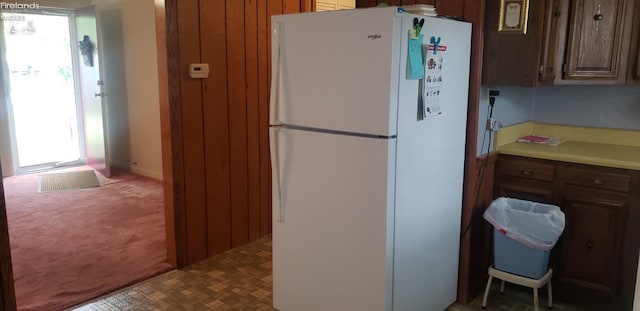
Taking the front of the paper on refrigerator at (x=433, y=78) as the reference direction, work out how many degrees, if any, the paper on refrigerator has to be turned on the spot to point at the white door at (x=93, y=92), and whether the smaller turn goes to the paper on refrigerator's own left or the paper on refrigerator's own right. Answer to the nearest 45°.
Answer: approximately 180°

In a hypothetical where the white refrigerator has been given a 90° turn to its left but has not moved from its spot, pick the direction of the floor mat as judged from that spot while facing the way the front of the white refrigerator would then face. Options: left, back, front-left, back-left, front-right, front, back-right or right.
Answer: back

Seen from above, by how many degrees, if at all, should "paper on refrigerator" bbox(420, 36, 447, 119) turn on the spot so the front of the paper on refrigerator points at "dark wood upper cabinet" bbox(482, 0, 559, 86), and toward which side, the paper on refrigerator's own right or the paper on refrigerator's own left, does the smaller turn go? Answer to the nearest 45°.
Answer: approximately 90° to the paper on refrigerator's own left

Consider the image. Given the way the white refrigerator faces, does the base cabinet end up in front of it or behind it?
behind

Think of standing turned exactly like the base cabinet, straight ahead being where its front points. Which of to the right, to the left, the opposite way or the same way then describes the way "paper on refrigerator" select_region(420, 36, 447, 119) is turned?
to the left

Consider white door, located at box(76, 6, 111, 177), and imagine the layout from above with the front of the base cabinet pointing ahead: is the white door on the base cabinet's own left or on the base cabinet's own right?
on the base cabinet's own right
